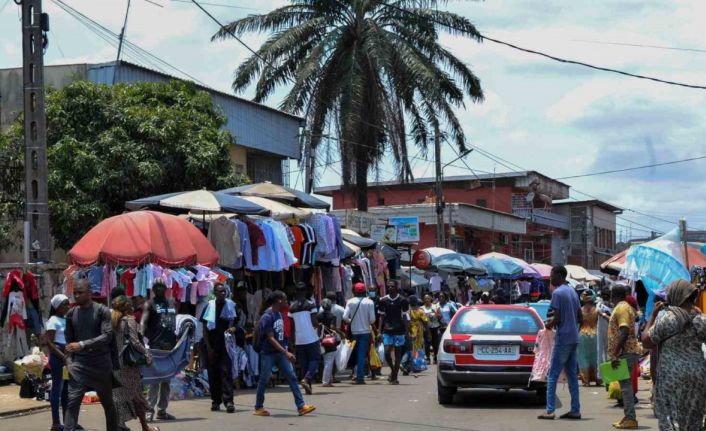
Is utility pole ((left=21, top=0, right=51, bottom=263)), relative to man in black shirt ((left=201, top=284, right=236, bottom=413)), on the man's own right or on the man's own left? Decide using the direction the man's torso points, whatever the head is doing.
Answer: on the man's own right

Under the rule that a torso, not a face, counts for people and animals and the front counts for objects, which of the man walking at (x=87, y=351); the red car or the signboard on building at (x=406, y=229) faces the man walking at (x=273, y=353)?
the signboard on building

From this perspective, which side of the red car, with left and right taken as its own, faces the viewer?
back

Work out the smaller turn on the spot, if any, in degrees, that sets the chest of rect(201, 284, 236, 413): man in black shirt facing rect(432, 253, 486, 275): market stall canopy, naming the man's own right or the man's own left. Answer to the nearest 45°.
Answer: approximately 135° to the man's own left

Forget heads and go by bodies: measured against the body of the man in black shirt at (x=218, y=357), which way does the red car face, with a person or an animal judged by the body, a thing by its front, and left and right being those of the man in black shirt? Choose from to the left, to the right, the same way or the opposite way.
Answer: the opposite way

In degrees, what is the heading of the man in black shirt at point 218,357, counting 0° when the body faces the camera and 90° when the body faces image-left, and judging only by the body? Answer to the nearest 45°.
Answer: approximately 0°

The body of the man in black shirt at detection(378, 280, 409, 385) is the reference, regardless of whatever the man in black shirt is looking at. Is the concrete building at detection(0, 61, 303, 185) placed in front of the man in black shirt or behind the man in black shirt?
behind

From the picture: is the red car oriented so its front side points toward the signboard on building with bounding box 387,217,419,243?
yes

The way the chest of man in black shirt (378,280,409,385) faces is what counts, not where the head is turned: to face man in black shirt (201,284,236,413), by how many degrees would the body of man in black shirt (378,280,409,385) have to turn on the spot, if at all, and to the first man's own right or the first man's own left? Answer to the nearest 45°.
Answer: approximately 45° to the first man's own right
